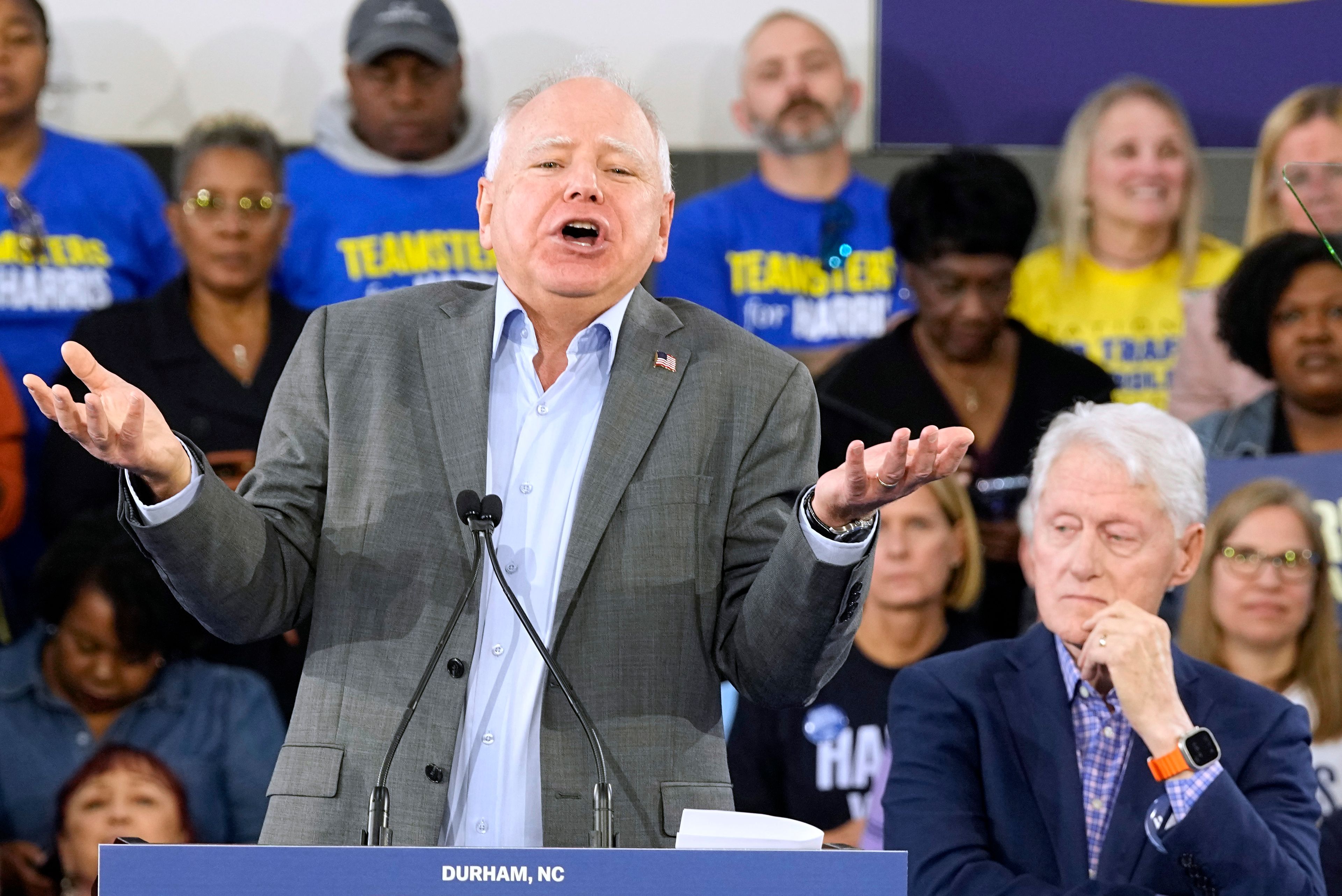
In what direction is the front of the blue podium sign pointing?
toward the camera

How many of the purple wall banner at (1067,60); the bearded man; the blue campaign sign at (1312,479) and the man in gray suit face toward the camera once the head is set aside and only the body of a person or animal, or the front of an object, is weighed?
4

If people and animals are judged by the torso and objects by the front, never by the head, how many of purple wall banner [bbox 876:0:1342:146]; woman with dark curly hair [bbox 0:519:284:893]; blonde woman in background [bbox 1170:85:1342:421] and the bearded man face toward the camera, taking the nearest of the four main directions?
4

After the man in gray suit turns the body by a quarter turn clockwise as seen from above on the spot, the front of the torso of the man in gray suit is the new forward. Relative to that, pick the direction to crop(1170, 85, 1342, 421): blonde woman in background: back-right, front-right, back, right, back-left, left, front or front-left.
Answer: back-right

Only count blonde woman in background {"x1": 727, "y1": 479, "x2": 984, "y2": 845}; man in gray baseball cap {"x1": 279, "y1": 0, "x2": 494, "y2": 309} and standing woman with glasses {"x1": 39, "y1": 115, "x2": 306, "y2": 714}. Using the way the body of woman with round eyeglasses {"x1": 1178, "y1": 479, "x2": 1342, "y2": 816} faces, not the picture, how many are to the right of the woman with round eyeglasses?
3

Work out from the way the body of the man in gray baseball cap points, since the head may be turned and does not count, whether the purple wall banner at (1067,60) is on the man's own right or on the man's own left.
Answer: on the man's own left

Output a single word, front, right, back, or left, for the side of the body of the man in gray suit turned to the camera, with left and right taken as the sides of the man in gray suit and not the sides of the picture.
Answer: front

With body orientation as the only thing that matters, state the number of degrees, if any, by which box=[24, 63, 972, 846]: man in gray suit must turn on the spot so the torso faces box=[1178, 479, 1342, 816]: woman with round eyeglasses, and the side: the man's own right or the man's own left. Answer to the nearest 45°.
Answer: approximately 135° to the man's own left

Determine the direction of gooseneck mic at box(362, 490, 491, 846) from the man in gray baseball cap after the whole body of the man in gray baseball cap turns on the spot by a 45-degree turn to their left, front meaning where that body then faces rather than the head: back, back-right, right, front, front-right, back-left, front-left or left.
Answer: front-right

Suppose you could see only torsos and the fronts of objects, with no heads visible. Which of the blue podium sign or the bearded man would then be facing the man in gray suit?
the bearded man

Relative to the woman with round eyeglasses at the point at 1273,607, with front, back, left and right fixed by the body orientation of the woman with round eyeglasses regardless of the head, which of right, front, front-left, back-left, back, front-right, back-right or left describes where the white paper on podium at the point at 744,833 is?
front

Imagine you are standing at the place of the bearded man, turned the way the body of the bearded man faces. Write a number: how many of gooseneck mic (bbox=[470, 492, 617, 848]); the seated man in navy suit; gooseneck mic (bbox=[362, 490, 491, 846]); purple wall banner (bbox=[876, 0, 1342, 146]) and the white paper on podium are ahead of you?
4

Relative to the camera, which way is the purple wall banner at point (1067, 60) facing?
toward the camera

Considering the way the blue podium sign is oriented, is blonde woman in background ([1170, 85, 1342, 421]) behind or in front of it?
behind

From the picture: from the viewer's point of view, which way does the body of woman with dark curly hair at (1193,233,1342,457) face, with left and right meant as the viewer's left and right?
facing the viewer

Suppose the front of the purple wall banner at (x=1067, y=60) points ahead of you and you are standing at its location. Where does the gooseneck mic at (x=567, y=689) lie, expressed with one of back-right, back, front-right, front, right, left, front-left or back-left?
front

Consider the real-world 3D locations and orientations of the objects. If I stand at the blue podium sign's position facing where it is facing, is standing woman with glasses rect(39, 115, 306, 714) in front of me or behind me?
behind
